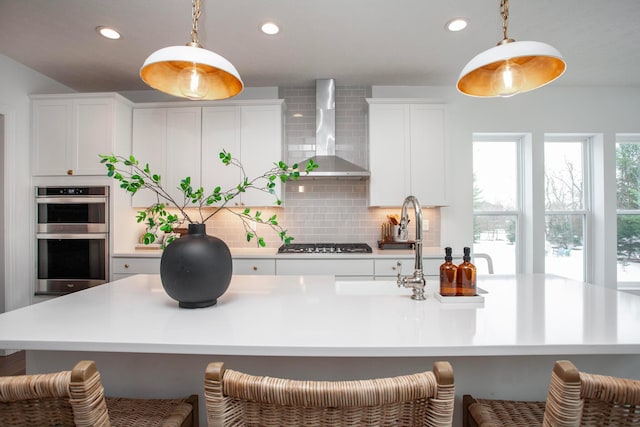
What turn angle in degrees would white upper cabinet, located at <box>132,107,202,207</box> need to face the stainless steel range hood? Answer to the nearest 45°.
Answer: approximately 90° to its left

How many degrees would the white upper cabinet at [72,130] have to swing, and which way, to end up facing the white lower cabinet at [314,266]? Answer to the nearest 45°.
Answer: approximately 45° to its left

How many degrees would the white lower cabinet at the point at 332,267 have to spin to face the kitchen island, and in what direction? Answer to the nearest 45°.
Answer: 0° — it already faces it

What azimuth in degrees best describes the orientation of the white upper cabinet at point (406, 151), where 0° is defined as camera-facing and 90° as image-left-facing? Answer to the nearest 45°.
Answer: approximately 0°

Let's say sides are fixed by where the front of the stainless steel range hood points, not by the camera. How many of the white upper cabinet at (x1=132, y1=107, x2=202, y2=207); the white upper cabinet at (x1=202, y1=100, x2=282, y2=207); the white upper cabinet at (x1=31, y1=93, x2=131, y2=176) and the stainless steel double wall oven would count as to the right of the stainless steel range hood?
4

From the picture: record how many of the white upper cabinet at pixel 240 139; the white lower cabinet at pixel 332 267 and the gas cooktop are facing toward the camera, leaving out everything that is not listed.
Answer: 3

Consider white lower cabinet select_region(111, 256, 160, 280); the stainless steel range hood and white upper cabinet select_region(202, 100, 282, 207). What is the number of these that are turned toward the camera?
3
